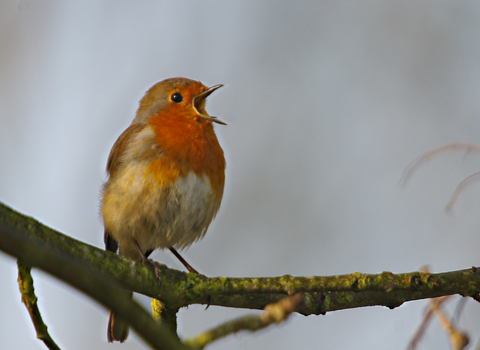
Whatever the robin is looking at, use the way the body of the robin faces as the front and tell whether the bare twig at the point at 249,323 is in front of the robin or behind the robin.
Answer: in front

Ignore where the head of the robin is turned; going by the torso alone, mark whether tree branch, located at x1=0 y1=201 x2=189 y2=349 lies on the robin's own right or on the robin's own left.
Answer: on the robin's own right

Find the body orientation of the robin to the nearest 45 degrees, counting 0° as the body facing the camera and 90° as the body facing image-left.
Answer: approximately 315°
